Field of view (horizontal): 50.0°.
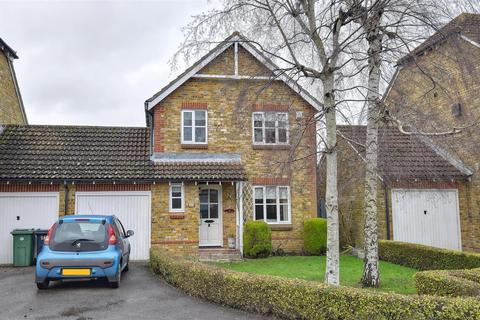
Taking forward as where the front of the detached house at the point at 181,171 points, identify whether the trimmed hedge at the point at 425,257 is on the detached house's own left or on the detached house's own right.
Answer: on the detached house's own left

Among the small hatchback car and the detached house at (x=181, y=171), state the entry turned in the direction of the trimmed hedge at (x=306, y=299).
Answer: the detached house

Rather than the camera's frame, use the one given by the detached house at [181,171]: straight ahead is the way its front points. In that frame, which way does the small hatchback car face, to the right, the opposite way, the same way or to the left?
the opposite way

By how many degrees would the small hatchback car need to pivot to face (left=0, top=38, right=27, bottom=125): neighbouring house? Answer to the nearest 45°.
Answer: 0° — it already faces it

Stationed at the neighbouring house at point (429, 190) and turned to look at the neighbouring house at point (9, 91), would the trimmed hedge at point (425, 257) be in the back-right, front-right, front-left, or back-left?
front-left

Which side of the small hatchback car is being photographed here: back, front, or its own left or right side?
back

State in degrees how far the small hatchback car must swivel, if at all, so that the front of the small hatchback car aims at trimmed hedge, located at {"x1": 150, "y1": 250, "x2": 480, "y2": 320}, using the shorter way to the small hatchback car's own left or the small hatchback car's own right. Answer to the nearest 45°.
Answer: approximately 135° to the small hatchback car's own right

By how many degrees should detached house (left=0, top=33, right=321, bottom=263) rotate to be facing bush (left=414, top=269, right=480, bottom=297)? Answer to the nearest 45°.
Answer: approximately 45° to its left

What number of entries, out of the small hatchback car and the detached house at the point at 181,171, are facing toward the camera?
1

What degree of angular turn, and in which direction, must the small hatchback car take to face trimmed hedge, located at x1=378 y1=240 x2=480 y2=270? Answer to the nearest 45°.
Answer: approximately 90° to its right

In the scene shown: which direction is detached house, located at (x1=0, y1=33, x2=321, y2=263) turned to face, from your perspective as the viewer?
facing the viewer

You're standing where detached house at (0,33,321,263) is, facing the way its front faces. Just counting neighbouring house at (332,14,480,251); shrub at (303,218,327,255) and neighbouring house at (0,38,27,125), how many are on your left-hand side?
2

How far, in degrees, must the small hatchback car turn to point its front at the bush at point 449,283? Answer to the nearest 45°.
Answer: approximately 135° to its right

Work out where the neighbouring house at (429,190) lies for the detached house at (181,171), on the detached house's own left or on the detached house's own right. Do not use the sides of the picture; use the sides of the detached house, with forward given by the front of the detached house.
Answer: on the detached house's own left

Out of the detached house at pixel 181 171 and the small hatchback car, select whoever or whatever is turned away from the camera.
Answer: the small hatchback car

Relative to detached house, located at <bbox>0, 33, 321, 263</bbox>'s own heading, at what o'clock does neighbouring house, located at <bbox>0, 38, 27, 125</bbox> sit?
The neighbouring house is roughly at 4 o'clock from the detached house.

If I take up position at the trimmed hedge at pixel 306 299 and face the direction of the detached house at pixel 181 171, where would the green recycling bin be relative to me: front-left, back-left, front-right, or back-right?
front-left
